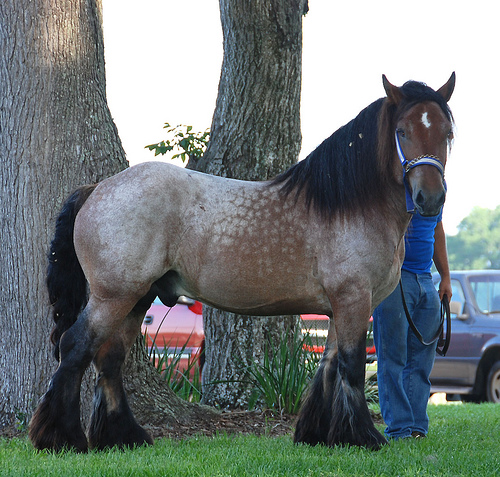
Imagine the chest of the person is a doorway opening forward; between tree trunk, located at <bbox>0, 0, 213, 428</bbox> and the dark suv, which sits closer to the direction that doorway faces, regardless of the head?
the tree trunk

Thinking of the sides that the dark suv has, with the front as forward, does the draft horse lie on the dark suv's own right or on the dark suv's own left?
on the dark suv's own right

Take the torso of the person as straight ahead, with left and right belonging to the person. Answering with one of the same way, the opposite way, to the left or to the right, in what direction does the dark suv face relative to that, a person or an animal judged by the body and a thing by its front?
to the left

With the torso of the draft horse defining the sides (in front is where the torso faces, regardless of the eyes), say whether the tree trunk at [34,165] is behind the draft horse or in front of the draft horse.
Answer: behind

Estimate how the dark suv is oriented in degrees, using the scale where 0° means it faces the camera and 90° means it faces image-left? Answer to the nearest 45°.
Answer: approximately 315°

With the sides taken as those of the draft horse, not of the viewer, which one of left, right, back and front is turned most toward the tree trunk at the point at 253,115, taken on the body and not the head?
left

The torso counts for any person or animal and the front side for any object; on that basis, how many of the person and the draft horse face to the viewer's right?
1

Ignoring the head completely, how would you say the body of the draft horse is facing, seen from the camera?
to the viewer's right
